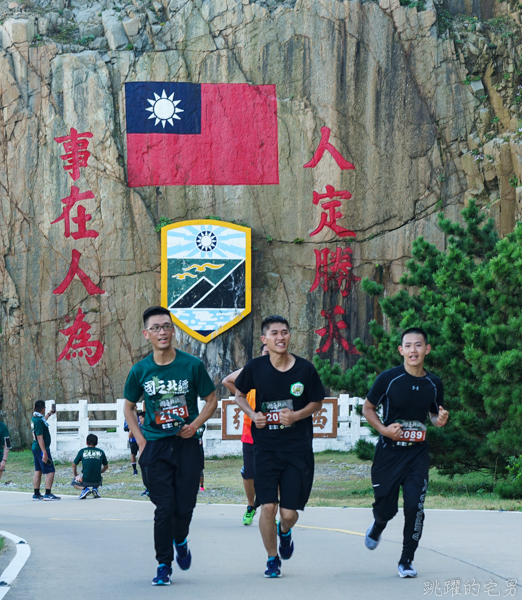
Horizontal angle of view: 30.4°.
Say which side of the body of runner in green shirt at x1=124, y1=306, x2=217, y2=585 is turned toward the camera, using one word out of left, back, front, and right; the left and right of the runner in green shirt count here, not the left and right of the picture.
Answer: front

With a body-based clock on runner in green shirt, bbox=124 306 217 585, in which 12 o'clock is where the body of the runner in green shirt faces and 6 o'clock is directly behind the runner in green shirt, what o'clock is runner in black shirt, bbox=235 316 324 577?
The runner in black shirt is roughly at 9 o'clock from the runner in green shirt.

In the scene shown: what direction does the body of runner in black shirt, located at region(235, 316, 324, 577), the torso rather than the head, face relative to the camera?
toward the camera

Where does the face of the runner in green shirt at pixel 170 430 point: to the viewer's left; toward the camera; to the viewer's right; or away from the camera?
toward the camera

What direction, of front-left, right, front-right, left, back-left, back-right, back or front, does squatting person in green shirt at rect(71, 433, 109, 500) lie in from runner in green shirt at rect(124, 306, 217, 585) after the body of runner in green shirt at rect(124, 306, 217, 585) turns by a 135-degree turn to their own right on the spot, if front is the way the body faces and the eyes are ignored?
front-right

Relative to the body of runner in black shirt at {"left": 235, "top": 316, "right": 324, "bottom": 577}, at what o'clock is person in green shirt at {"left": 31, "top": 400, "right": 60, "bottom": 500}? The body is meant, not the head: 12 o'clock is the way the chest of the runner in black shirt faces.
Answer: The person in green shirt is roughly at 5 o'clock from the runner in black shirt.

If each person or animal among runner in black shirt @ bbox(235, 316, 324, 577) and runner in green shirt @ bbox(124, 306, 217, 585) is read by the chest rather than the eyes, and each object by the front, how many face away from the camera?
0

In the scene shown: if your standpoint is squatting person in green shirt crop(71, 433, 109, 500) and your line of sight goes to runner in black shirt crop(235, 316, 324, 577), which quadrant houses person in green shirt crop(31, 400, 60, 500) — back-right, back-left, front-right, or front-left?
back-right

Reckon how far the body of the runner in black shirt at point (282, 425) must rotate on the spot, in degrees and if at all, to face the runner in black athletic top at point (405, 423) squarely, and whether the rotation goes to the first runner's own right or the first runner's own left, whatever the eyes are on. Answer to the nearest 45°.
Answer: approximately 90° to the first runner's own left

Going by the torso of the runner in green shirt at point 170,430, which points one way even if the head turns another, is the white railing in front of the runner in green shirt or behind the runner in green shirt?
behind
